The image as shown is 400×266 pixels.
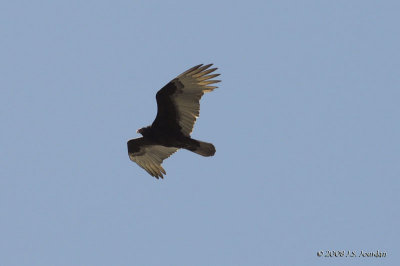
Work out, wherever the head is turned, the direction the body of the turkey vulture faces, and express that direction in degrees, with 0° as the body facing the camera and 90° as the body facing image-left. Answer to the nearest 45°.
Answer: approximately 90°
